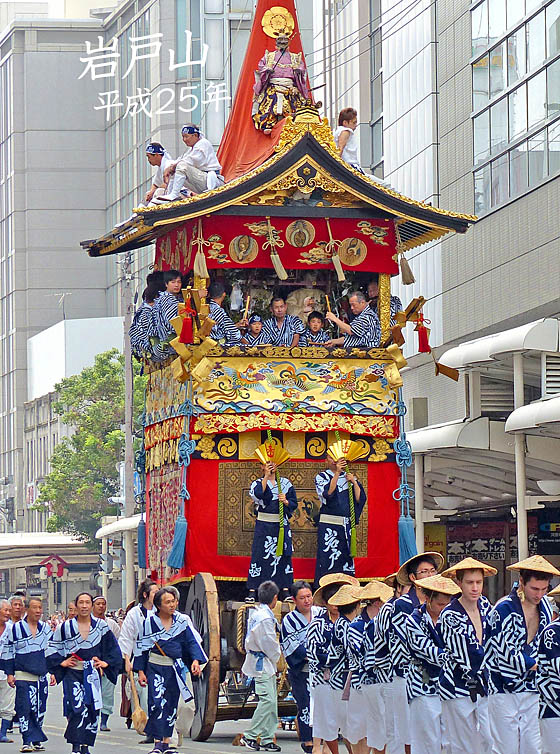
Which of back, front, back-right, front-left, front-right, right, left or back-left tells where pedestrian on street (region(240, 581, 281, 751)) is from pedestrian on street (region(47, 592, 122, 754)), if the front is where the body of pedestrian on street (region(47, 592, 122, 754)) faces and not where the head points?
left

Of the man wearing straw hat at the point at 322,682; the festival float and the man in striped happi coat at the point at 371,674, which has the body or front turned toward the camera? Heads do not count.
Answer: the festival float

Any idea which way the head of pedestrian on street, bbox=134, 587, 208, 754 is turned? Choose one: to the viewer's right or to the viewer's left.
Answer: to the viewer's right

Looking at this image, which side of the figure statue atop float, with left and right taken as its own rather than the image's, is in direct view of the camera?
front

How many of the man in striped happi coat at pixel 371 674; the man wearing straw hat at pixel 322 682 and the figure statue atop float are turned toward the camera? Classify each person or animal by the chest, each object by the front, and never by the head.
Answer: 1

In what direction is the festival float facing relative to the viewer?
toward the camera

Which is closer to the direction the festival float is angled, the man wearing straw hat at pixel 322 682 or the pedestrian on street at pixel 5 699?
the man wearing straw hat
